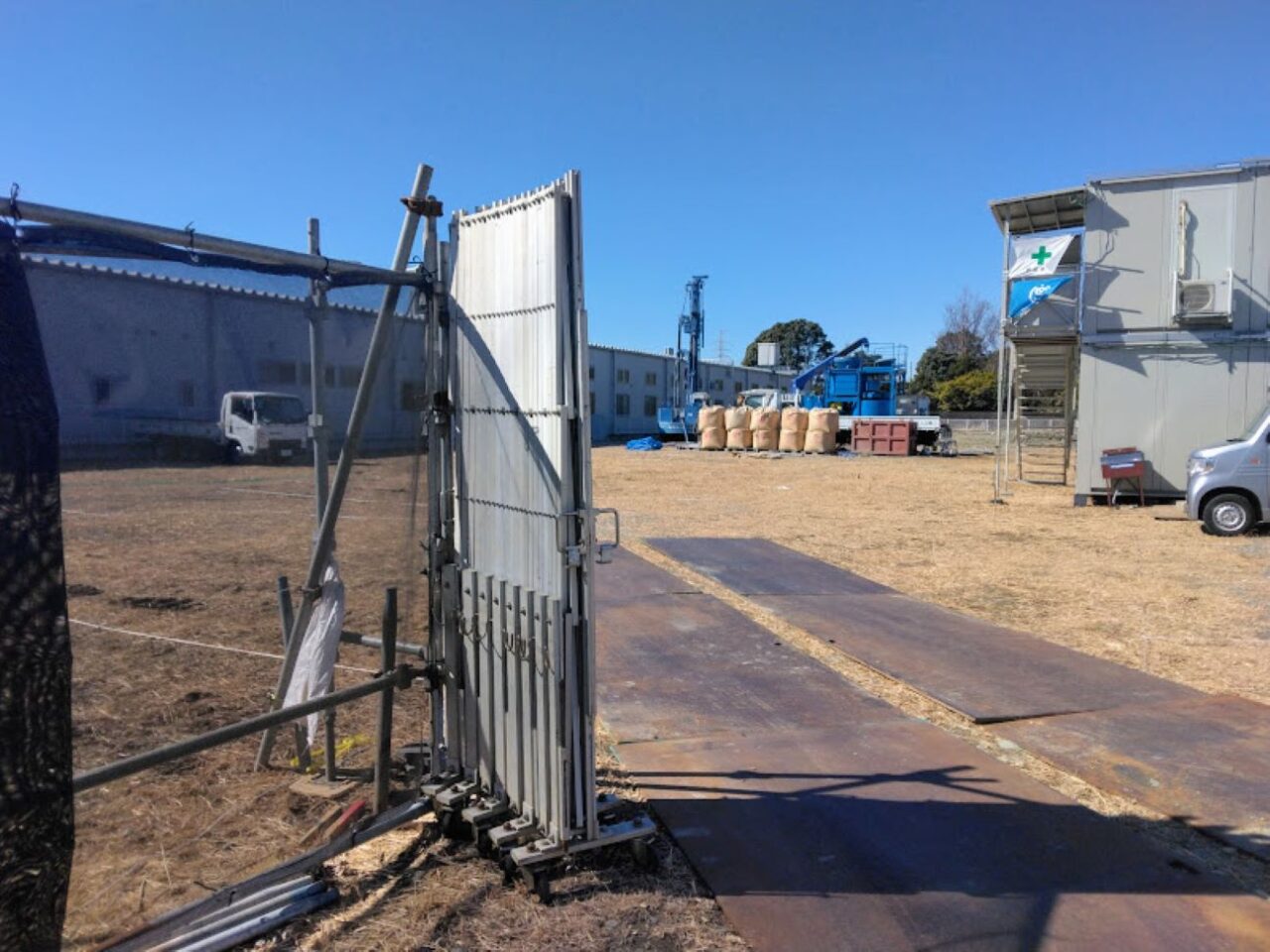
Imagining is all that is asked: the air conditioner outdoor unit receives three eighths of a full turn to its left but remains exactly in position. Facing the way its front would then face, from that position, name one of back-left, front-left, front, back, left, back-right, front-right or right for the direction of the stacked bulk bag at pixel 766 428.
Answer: left

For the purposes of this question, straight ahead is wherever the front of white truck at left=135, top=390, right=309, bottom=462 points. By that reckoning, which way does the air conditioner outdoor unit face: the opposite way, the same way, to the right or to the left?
to the right

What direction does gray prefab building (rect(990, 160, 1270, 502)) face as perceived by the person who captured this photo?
facing to the left of the viewer

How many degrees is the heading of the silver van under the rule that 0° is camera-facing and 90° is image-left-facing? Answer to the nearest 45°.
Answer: approximately 90°

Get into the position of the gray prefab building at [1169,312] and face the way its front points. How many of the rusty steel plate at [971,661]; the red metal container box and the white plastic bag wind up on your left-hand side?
2

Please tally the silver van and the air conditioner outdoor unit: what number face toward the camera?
1

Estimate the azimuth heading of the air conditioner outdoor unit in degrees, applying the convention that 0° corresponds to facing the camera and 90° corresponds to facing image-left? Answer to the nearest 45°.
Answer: approximately 0°
